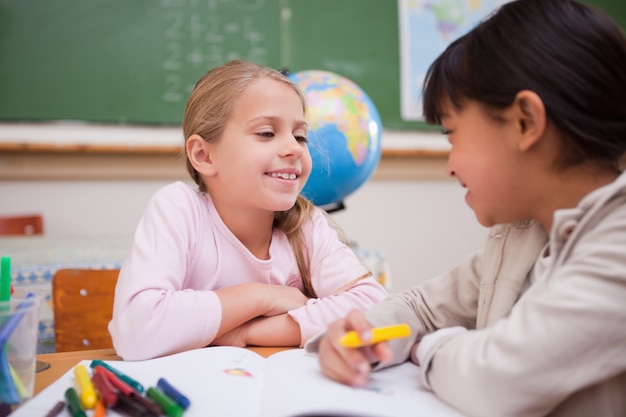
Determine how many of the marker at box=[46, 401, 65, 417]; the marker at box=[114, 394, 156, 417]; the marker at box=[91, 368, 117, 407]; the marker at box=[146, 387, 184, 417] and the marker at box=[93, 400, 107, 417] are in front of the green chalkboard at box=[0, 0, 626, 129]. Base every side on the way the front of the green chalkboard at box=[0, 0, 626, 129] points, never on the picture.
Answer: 5

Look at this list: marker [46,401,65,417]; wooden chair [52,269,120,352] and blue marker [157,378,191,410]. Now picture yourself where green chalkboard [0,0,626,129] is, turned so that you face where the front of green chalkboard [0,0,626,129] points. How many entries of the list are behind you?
0

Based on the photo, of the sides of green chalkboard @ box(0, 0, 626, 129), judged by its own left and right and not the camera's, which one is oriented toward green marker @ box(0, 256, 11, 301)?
front

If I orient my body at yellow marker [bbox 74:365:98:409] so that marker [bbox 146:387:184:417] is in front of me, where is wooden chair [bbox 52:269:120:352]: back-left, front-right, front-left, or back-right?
back-left

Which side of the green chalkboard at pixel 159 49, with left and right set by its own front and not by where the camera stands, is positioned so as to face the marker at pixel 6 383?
front

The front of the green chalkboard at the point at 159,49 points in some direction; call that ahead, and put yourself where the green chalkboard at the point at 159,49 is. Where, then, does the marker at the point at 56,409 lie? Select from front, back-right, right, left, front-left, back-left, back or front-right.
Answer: front

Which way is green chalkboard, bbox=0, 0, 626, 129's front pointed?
toward the camera

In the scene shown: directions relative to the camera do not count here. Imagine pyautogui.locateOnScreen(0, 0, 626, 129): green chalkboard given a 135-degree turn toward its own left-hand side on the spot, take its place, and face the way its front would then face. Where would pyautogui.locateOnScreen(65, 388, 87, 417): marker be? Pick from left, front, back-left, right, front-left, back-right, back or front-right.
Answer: back-right

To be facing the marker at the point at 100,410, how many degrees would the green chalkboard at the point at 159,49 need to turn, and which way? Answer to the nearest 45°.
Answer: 0° — it already faces it

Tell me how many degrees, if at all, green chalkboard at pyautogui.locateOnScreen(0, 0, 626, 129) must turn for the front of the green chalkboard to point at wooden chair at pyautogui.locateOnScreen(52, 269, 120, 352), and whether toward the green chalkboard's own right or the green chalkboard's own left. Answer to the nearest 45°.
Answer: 0° — it already faces it

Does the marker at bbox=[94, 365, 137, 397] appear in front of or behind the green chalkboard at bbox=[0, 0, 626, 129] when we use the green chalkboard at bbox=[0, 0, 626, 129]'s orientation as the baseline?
in front

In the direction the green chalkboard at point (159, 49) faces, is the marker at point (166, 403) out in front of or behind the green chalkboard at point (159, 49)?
in front

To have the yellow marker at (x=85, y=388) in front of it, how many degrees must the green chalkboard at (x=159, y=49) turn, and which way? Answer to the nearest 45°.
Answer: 0° — it already faces it

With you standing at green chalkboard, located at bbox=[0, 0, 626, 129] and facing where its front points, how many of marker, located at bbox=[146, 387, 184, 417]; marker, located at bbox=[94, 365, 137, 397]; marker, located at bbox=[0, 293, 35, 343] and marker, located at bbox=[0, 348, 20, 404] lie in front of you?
4
